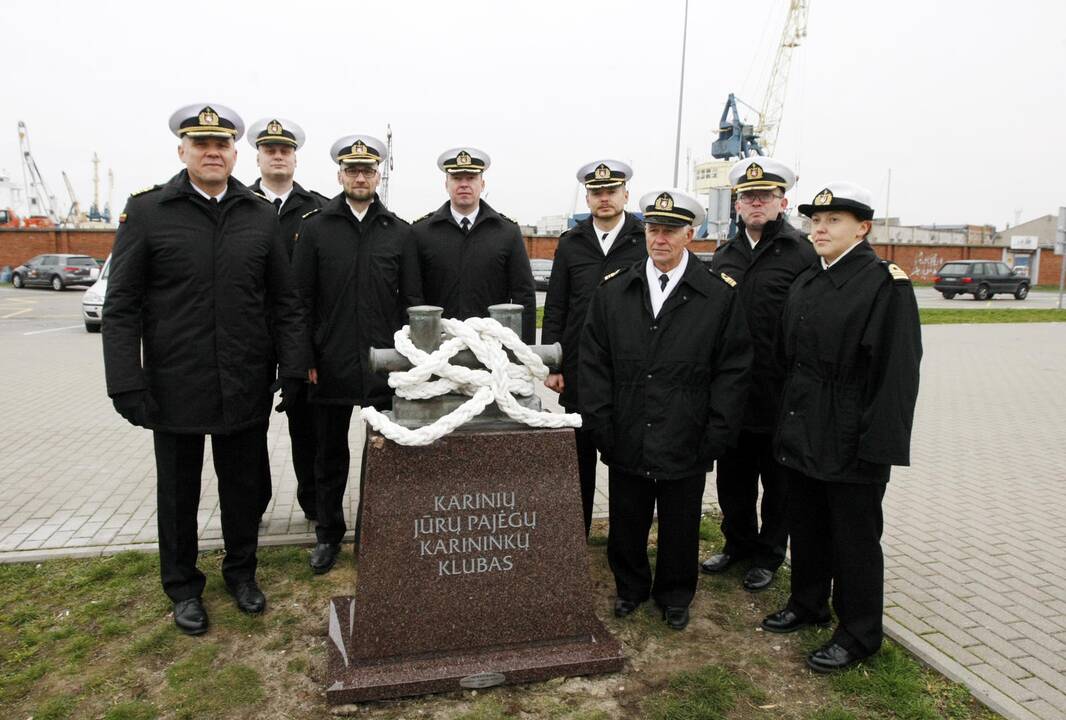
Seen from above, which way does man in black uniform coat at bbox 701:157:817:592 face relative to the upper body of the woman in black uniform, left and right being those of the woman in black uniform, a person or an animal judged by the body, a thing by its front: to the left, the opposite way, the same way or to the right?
the same way

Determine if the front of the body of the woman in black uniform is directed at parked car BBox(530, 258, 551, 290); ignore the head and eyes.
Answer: no

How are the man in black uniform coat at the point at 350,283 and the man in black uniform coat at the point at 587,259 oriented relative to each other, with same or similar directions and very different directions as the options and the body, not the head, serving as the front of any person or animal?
same or similar directions

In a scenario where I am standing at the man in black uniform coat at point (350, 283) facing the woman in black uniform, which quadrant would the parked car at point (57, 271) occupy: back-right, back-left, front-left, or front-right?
back-left

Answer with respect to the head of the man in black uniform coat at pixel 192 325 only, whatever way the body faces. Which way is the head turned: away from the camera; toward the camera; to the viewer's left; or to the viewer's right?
toward the camera

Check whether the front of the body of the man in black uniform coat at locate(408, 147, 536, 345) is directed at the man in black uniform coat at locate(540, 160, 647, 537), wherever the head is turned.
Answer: no

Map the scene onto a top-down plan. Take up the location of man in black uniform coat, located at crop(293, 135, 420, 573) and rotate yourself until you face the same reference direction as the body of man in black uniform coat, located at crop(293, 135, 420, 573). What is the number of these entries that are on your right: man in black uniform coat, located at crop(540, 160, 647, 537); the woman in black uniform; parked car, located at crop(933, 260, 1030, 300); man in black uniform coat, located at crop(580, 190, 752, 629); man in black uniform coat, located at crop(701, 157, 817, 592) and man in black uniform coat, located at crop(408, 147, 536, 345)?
0

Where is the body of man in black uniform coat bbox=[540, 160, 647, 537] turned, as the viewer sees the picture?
toward the camera

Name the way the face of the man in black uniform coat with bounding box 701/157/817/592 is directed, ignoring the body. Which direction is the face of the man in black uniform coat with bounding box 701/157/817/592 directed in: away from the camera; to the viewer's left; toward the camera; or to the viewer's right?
toward the camera

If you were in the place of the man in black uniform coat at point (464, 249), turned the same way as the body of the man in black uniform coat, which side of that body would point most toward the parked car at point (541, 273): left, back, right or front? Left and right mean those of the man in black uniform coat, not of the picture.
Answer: back

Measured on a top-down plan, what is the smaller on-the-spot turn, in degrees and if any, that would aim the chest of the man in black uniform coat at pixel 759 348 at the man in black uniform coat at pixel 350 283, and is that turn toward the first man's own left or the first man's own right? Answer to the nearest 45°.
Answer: approximately 45° to the first man's own right

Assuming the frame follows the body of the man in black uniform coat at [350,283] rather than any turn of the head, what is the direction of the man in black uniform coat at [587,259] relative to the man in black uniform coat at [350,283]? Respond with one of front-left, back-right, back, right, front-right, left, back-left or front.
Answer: left

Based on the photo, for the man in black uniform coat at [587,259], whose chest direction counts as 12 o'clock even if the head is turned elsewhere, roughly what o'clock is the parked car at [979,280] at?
The parked car is roughly at 7 o'clock from the man in black uniform coat.

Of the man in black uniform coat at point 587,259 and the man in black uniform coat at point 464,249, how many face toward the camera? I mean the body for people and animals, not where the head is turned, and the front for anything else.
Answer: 2

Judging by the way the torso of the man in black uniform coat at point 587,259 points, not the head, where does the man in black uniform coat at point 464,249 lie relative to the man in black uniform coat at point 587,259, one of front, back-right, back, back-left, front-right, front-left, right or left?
right

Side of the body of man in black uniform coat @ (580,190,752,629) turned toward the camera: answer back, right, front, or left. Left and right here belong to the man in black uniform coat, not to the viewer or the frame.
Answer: front

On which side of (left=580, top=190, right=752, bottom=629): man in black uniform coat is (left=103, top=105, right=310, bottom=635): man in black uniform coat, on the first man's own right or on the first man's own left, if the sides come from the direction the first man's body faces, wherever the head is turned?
on the first man's own right

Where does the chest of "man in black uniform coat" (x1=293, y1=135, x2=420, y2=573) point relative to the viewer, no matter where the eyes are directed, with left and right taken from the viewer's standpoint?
facing the viewer

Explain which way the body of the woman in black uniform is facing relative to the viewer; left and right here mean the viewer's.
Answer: facing the viewer and to the left of the viewer

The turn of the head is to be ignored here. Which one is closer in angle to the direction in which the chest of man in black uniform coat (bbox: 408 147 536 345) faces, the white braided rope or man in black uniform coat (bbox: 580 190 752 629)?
the white braided rope

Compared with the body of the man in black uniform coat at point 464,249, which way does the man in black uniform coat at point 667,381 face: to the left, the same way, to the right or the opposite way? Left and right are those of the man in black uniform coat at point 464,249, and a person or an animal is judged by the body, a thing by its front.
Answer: the same way

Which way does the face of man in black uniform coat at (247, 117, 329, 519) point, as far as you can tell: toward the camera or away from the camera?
toward the camera
